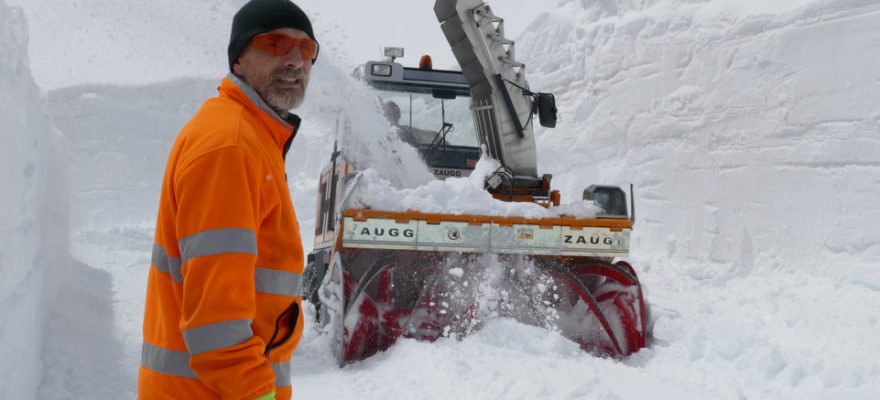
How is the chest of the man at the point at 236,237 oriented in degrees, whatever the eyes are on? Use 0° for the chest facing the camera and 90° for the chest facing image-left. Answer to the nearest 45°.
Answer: approximately 270°

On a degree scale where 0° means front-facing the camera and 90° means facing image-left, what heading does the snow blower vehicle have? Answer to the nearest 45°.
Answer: approximately 0°

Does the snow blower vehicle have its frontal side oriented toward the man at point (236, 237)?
yes

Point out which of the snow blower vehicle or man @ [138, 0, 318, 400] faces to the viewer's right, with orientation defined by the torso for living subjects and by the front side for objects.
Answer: the man

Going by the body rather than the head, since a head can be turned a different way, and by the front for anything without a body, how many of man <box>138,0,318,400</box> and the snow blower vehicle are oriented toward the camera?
1

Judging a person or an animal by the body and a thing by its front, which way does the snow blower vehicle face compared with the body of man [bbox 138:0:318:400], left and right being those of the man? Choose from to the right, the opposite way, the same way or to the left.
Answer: to the right

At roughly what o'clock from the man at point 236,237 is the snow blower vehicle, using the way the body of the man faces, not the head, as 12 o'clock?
The snow blower vehicle is roughly at 10 o'clock from the man.
